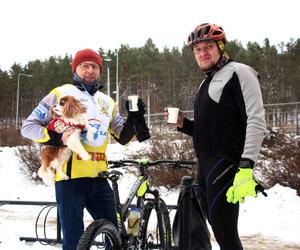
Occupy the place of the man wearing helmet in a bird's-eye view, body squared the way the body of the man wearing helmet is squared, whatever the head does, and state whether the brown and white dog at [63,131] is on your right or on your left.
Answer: on your right

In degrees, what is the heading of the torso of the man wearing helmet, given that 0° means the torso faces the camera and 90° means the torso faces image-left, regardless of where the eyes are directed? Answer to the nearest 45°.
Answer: approximately 45°
